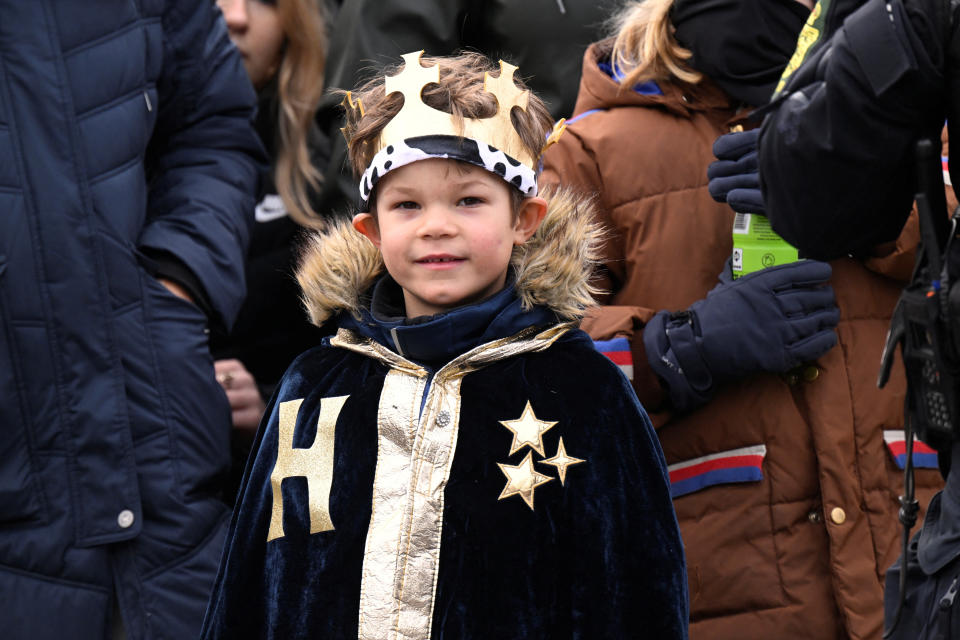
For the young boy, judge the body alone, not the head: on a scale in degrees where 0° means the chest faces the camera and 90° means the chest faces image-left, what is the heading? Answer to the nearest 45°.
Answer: approximately 0°

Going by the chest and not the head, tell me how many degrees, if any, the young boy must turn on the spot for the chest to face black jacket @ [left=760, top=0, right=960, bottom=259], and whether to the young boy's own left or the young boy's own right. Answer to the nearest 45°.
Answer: approximately 45° to the young boy's own left
